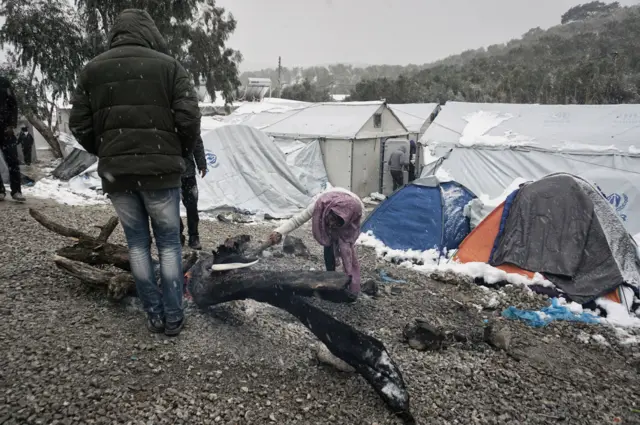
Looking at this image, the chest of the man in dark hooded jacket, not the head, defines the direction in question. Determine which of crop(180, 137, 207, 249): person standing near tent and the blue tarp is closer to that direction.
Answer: the person standing near tent

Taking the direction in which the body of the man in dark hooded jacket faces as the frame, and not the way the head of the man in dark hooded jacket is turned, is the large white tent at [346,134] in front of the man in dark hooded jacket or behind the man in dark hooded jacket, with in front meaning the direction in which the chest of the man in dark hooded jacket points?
in front

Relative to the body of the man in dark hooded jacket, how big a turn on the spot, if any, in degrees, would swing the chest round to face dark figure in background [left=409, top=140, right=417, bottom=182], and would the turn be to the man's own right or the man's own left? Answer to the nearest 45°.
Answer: approximately 45° to the man's own right

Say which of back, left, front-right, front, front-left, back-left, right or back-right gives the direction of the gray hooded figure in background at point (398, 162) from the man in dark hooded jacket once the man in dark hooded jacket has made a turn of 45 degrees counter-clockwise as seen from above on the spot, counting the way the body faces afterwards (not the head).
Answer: right

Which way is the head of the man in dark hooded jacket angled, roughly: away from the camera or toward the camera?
away from the camera

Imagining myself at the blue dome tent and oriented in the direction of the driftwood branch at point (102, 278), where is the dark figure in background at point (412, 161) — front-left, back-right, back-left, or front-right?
back-right

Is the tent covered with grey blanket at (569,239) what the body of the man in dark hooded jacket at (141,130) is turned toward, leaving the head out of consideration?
no

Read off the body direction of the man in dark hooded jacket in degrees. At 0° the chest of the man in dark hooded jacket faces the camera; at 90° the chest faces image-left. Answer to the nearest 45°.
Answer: approximately 180°
